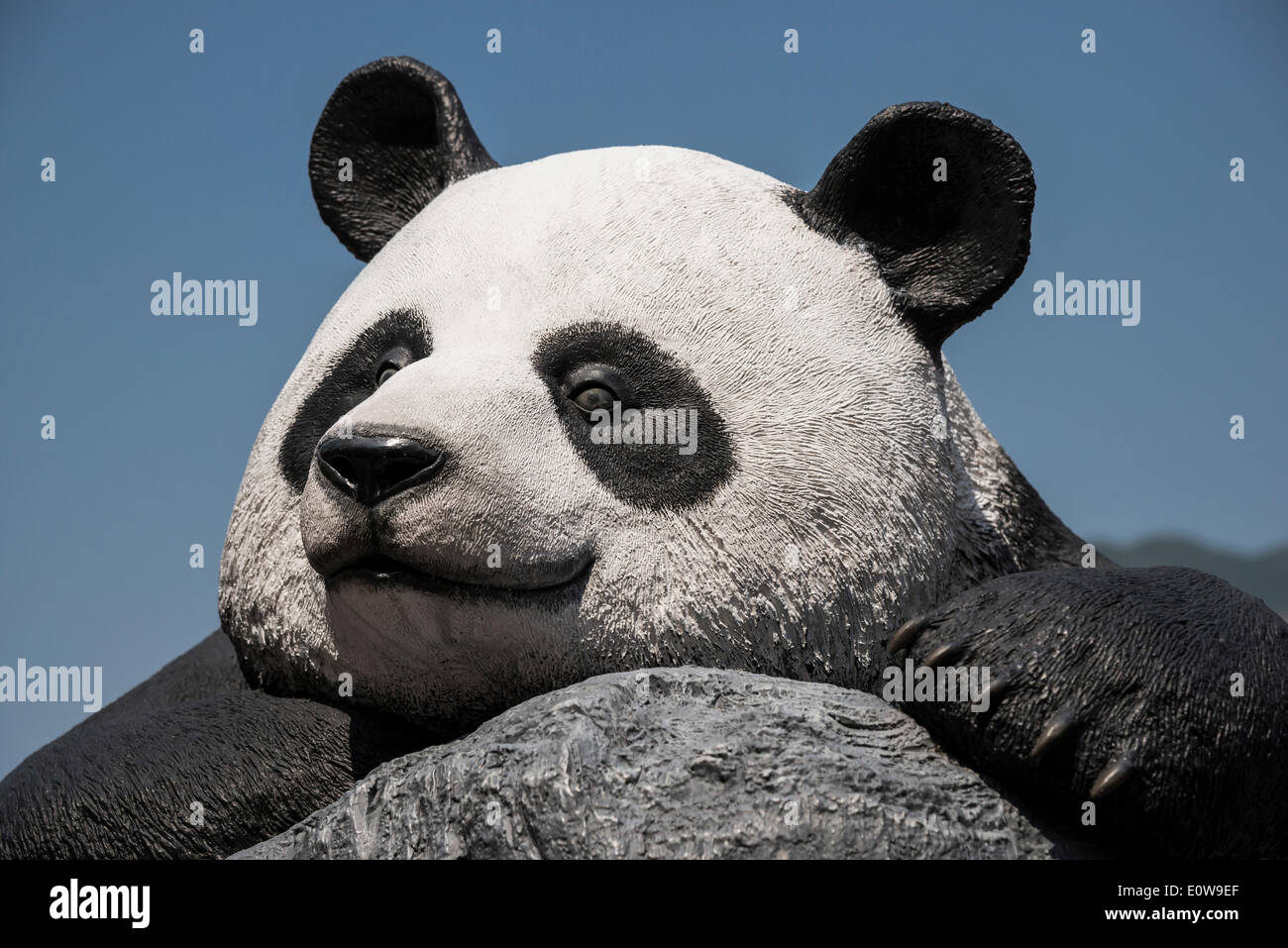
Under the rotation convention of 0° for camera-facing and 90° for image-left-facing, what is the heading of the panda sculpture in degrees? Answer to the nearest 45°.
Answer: approximately 45°
